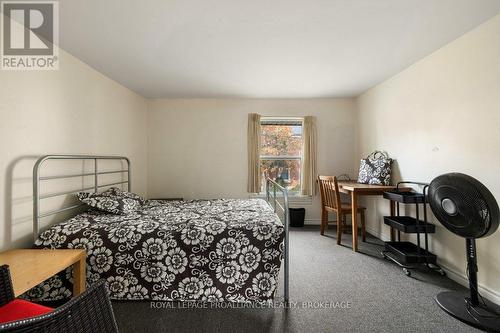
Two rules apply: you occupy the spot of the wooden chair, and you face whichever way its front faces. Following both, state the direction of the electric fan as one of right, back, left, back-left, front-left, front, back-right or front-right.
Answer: right

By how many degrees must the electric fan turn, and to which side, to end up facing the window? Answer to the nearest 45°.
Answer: approximately 90° to its right

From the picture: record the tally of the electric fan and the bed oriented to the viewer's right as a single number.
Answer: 1

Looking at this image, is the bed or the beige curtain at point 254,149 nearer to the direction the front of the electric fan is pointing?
the bed

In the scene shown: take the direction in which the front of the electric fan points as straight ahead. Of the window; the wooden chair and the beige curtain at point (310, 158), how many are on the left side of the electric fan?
0

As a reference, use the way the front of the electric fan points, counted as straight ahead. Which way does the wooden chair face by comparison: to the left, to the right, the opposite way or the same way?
the opposite way

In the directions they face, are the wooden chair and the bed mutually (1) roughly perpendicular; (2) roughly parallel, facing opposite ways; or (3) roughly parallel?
roughly parallel

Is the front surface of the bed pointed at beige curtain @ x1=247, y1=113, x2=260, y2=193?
no

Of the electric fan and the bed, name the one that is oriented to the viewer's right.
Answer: the bed

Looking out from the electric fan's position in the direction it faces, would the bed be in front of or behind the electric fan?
in front

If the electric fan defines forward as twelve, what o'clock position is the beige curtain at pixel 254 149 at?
The beige curtain is roughly at 2 o'clock from the electric fan.

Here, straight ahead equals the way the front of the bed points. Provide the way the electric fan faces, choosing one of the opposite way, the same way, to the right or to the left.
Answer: the opposite way

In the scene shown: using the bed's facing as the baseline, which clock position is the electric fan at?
The electric fan is roughly at 1 o'clock from the bed.

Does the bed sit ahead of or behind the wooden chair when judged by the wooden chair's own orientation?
behind

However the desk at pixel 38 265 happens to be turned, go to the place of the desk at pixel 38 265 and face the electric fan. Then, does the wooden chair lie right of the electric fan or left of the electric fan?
left

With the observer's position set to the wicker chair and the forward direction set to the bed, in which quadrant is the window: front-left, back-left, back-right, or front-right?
front-right

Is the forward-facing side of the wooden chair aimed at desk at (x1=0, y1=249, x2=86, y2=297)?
no

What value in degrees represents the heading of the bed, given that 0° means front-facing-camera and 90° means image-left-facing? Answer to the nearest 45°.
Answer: approximately 270°

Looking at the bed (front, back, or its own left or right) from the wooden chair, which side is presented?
front
